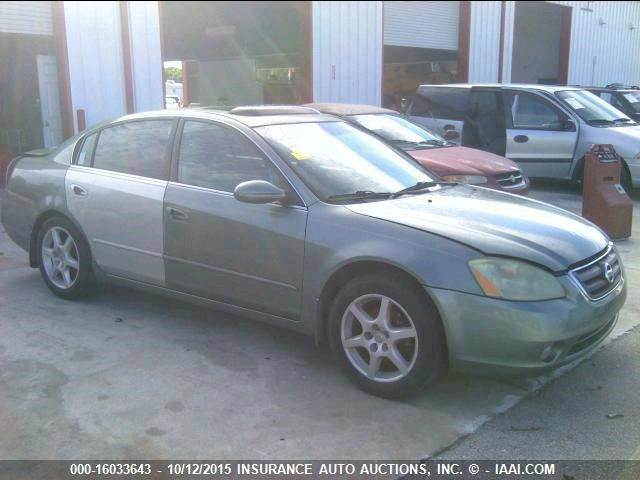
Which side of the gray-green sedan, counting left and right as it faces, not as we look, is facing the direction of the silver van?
left

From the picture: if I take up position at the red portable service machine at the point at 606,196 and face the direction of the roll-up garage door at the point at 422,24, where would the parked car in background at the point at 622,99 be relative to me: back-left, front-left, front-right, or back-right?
front-right

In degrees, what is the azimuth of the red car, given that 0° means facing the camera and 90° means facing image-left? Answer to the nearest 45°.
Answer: approximately 315°

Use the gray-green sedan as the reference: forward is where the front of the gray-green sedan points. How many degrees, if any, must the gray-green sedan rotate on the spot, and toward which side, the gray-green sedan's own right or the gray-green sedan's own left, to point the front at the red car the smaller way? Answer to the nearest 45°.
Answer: approximately 135° to the gray-green sedan's own left

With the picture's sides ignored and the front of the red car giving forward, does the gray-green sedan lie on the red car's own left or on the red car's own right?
on the red car's own right

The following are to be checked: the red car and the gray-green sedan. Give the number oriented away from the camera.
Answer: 0

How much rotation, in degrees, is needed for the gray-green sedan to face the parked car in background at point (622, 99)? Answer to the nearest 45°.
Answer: approximately 90° to its left

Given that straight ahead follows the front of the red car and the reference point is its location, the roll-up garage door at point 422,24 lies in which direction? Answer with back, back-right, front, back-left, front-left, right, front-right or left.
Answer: back-left

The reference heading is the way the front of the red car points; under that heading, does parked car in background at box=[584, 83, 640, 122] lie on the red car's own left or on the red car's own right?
on the red car's own left

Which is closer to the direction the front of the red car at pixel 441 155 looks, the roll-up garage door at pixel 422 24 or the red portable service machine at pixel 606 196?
the red portable service machine

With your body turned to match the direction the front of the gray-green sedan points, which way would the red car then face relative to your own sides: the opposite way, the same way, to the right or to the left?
the same way

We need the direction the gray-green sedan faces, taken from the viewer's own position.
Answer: facing the viewer and to the right of the viewer

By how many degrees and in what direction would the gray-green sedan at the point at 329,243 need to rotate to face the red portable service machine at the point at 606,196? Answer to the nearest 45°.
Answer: approximately 90° to its left
